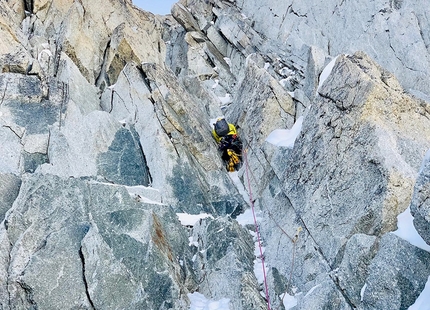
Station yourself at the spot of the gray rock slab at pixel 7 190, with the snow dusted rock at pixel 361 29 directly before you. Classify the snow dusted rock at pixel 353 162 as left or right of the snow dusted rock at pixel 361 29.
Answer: right

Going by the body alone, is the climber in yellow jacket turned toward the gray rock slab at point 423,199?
no

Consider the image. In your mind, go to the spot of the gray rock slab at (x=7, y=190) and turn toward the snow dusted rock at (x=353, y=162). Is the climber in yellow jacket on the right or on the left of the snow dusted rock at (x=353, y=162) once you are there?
left

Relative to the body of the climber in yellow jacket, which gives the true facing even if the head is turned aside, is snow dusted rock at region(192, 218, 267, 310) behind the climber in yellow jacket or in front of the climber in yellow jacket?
behind

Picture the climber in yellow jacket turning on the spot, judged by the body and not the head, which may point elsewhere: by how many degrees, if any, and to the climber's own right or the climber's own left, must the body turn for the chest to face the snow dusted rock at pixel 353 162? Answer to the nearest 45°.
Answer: approximately 135° to the climber's own right

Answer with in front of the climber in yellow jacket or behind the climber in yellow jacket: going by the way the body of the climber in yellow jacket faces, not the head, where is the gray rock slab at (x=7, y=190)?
behind

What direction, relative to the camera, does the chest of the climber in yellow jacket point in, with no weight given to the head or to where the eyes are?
away from the camera

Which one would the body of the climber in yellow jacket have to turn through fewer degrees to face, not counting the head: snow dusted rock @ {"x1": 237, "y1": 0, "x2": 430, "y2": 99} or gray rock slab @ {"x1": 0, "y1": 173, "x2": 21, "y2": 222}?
the snow dusted rock

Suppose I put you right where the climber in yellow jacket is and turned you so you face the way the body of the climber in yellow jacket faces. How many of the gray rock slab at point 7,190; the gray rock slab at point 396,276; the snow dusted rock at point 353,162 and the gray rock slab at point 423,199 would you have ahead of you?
0

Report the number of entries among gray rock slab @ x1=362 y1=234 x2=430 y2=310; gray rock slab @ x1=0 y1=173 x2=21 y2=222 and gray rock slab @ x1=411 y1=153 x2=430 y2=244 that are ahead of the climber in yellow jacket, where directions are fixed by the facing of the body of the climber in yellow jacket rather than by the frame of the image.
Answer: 0
